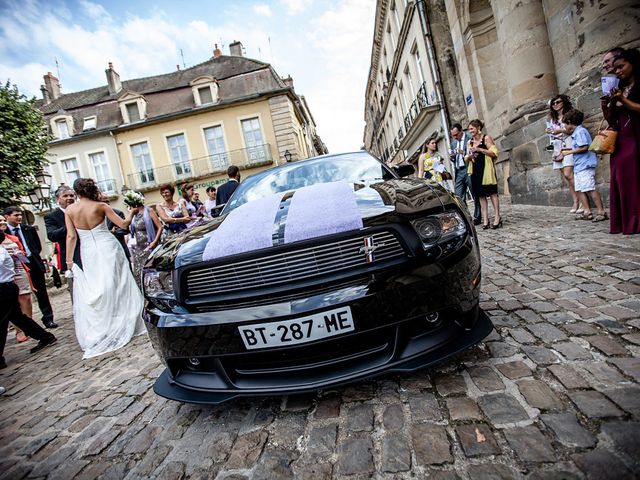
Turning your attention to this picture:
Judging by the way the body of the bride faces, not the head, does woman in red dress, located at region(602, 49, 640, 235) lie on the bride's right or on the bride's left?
on the bride's right

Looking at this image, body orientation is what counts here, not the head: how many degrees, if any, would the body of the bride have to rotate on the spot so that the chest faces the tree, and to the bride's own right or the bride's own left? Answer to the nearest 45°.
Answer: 0° — they already face it

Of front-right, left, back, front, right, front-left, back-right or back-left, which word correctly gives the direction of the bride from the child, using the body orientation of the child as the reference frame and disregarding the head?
front-left

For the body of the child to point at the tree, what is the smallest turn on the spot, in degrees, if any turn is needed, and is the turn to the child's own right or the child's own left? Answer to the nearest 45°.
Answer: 0° — they already face it

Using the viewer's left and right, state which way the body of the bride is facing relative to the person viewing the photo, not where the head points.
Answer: facing away from the viewer

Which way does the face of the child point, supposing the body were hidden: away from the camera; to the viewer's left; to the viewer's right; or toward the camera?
to the viewer's left

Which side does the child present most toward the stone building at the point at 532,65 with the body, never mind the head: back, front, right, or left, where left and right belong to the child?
right

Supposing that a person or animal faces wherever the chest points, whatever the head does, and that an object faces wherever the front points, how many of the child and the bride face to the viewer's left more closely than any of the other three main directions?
1

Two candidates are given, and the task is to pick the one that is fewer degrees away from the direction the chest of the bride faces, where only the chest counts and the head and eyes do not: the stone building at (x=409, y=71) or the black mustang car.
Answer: the stone building

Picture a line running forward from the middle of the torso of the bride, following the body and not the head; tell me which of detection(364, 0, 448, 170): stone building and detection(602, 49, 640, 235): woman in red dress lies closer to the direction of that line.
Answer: the stone building

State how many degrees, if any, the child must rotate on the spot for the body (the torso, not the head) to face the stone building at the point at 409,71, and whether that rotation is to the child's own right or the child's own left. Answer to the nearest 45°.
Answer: approximately 45° to the child's own right

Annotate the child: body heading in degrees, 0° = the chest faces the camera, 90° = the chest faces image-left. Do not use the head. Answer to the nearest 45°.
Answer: approximately 90°

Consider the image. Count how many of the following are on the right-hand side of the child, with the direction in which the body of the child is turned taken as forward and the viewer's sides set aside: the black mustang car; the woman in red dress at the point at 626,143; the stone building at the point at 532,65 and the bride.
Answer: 1
